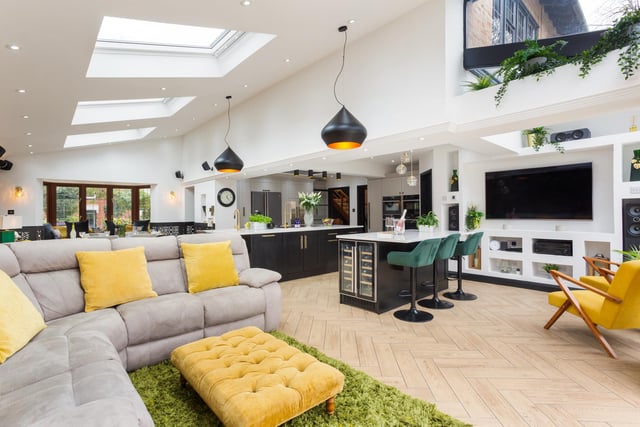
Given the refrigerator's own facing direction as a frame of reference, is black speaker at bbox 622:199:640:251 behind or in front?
in front

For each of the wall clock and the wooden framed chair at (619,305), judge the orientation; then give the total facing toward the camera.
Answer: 1

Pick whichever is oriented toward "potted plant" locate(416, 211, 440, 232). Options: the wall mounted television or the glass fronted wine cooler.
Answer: the wall mounted television

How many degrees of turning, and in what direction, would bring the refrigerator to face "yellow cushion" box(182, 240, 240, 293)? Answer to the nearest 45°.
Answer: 0° — it already faces it

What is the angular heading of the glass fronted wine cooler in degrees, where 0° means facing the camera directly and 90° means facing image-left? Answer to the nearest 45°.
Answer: approximately 45°

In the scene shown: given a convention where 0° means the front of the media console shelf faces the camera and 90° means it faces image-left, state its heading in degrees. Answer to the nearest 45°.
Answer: approximately 45°

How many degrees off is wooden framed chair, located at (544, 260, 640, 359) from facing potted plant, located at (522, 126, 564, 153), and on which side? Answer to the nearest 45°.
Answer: approximately 45° to its right

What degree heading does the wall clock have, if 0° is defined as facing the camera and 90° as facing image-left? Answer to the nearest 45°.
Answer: approximately 0°

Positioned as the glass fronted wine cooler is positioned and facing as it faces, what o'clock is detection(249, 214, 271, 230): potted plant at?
The potted plant is roughly at 3 o'clock from the glass fronted wine cooler.
